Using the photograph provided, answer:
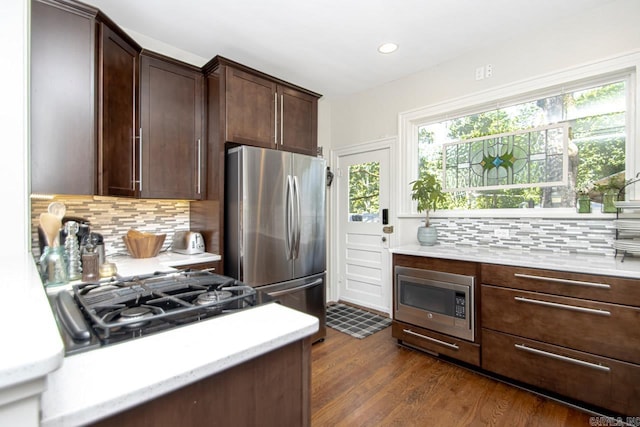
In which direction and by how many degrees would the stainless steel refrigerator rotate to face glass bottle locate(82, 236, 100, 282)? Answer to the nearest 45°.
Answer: approximately 90° to its right

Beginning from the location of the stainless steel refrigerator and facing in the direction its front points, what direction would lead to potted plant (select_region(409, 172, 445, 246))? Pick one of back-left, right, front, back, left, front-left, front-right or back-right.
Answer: front-left

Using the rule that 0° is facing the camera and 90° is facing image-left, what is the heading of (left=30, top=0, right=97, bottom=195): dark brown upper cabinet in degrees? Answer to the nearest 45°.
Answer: approximately 270°

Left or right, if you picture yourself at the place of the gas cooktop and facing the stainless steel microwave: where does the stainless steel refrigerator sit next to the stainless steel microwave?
left

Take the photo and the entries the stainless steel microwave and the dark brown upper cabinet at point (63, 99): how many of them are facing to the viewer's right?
1

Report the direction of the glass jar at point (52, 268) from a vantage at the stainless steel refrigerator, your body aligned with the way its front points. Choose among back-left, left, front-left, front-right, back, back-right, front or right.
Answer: right

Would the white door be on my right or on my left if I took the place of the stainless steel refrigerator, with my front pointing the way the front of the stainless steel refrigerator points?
on my left
